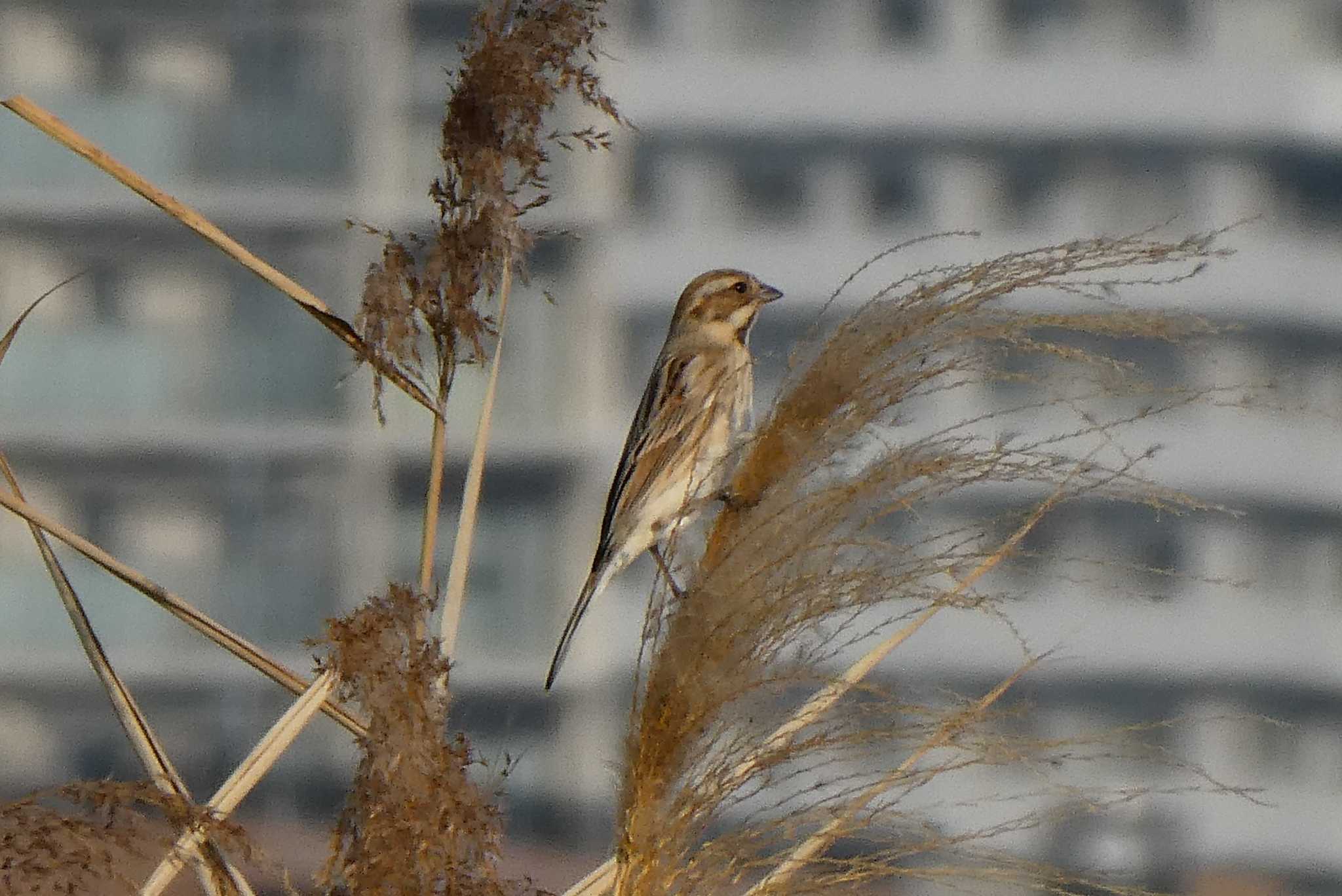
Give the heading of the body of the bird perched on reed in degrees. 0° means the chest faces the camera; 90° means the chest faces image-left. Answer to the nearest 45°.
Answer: approximately 270°

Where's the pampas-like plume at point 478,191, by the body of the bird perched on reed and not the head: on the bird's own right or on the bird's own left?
on the bird's own right

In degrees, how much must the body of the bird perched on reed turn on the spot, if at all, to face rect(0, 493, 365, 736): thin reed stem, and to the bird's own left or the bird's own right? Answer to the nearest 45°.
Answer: approximately 135° to the bird's own right
